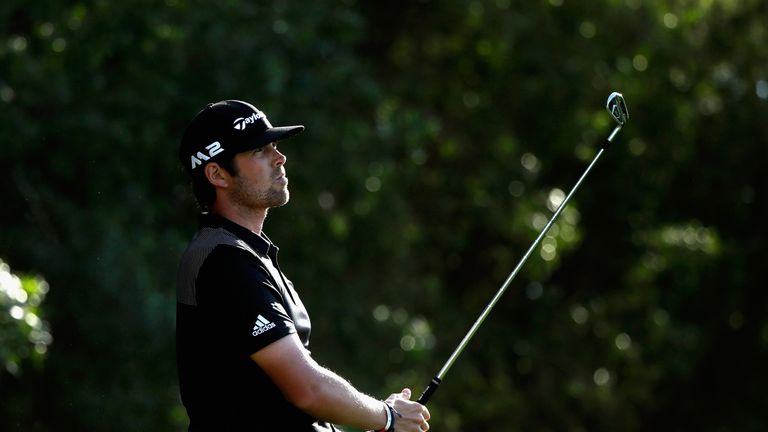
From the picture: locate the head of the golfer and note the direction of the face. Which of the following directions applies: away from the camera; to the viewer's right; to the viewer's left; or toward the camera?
to the viewer's right

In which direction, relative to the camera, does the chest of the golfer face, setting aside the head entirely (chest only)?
to the viewer's right
